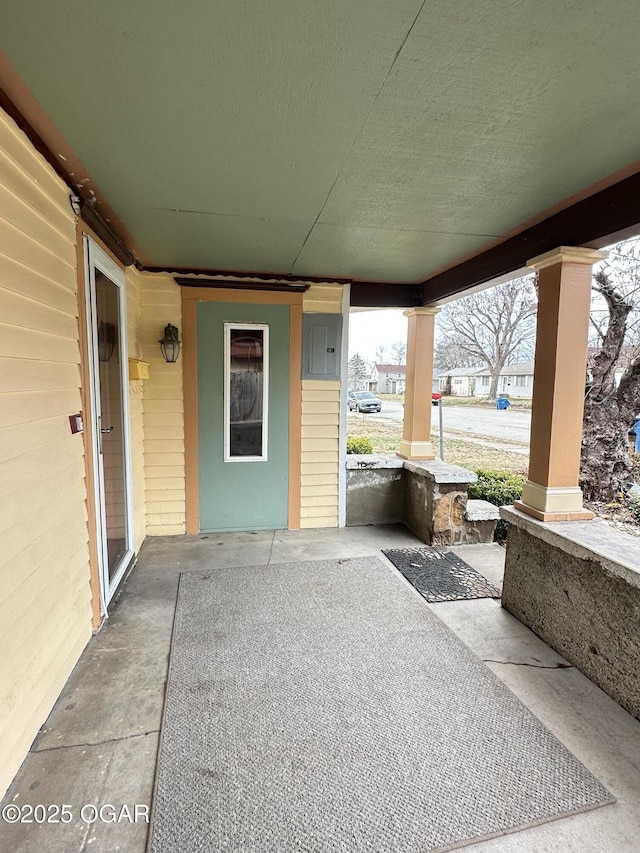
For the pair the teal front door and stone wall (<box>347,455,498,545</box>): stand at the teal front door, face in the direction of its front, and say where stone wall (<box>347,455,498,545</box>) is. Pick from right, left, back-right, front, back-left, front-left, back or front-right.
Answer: left

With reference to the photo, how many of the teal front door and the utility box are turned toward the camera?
2

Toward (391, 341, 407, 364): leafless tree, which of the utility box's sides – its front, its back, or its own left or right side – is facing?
back

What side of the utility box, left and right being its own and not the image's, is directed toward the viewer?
front

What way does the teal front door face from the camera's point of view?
toward the camera

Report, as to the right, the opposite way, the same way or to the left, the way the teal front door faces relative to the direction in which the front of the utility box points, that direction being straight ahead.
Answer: the same way

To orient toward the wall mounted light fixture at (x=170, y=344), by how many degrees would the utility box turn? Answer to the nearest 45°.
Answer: approximately 90° to its right

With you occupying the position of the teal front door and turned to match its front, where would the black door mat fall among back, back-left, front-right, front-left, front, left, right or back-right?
front-left

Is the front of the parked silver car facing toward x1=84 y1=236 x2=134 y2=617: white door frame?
no

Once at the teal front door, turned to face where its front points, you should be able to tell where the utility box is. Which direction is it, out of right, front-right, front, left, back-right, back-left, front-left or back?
left

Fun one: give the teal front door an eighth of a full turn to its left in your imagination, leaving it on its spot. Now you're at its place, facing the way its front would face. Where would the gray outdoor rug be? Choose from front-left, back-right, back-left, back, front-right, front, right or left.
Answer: front-right

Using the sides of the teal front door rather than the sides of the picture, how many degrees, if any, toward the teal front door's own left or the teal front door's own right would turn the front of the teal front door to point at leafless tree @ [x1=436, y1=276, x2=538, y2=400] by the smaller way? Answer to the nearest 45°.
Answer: approximately 135° to the teal front door's own left
